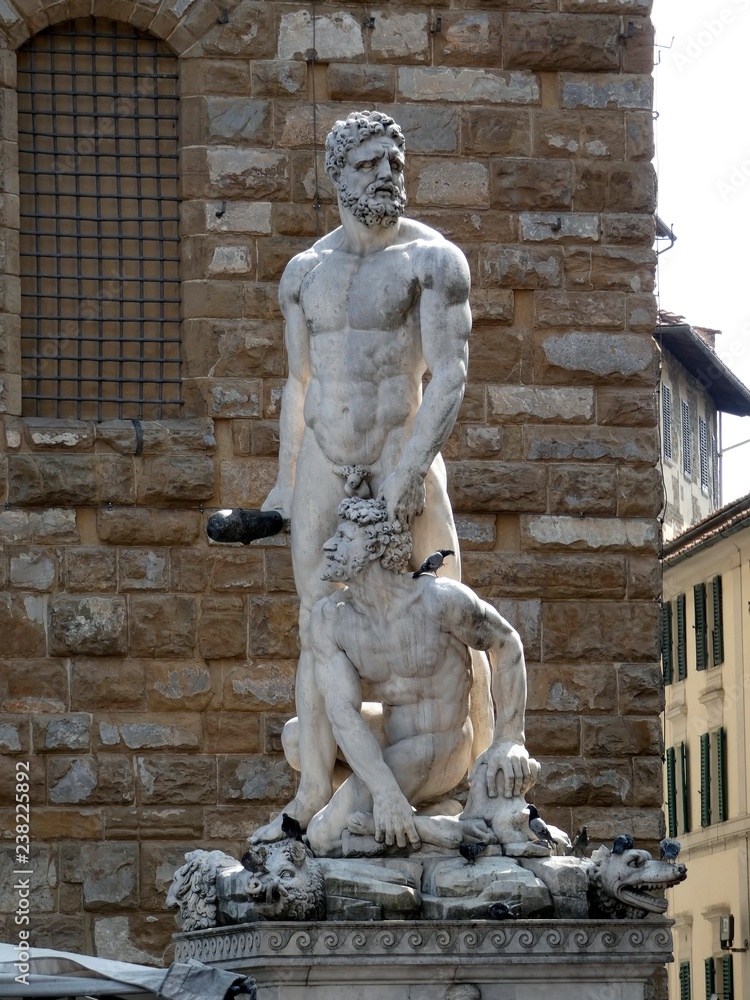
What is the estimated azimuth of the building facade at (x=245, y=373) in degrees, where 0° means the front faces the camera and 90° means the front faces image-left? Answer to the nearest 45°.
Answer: approximately 0°

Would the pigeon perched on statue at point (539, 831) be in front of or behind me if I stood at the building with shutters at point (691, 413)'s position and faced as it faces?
in front

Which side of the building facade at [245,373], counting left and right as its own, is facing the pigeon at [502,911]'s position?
front

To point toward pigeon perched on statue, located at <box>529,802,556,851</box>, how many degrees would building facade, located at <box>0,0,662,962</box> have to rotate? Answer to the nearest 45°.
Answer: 0° — it already faces it

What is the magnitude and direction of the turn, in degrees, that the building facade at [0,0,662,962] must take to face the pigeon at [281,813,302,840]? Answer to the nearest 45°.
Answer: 0° — it already faces it

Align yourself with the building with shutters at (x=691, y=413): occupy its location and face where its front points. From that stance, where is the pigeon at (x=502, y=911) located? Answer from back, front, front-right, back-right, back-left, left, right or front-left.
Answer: front-left

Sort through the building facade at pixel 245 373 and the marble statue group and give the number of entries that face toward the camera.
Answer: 2

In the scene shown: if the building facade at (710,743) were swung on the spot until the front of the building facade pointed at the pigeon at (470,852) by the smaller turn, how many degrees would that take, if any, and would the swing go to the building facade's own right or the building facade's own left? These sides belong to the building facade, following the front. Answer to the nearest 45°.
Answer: approximately 45° to the building facade's own left
